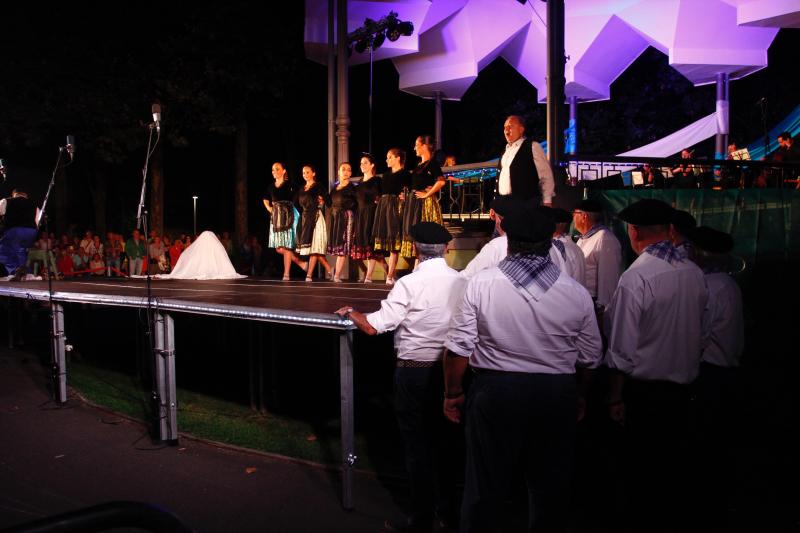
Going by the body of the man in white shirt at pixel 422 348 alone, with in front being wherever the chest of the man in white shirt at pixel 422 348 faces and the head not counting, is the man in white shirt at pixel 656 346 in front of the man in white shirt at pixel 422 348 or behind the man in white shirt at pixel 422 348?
behind

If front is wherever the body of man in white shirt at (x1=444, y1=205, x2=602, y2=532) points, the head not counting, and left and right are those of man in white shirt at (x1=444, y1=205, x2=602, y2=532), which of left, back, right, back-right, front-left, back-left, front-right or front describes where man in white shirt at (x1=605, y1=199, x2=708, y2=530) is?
front-right

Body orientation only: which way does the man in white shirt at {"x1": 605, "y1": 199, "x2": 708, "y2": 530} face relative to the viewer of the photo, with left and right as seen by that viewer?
facing away from the viewer and to the left of the viewer

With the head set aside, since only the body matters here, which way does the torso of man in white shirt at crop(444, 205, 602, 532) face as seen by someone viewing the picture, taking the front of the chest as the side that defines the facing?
away from the camera

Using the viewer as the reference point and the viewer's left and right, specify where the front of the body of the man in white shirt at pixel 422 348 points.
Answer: facing away from the viewer and to the left of the viewer

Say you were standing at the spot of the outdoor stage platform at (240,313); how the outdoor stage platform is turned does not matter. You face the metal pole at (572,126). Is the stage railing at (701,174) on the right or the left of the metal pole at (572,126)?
right

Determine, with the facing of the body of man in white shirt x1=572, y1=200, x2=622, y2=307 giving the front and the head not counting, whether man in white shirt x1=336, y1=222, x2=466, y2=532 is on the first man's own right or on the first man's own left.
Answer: on the first man's own left

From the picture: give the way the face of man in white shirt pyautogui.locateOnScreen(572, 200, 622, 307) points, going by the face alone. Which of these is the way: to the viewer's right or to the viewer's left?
to the viewer's left

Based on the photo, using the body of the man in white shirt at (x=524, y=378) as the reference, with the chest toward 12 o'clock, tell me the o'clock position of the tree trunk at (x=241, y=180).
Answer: The tree trunk is roughly at 11 o'clock from the man in white shirt.
